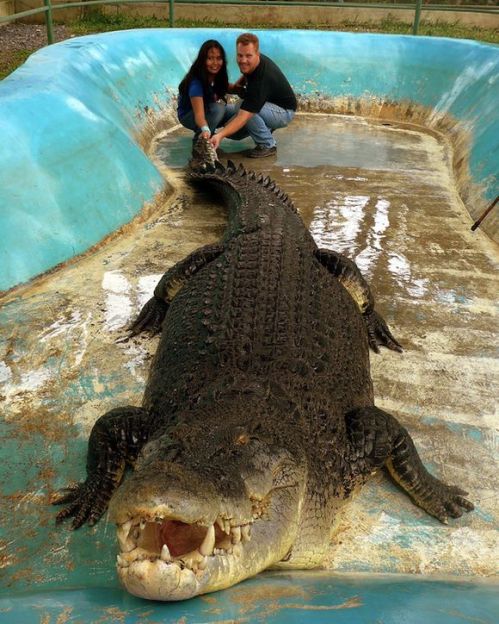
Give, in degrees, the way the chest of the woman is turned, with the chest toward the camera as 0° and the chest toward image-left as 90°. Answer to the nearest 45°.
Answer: approximately 315°

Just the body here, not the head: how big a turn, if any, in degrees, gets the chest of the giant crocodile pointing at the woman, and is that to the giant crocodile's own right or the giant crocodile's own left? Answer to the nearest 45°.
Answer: approximately 180°

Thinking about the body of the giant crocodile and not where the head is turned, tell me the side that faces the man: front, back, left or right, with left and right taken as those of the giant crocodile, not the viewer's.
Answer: back

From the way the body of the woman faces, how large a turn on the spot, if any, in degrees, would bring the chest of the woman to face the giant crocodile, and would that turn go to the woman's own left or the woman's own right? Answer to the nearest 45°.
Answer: approximately 45° to the woman's own right

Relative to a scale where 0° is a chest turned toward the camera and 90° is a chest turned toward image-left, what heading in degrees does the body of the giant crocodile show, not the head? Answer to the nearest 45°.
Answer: approximately 0°
